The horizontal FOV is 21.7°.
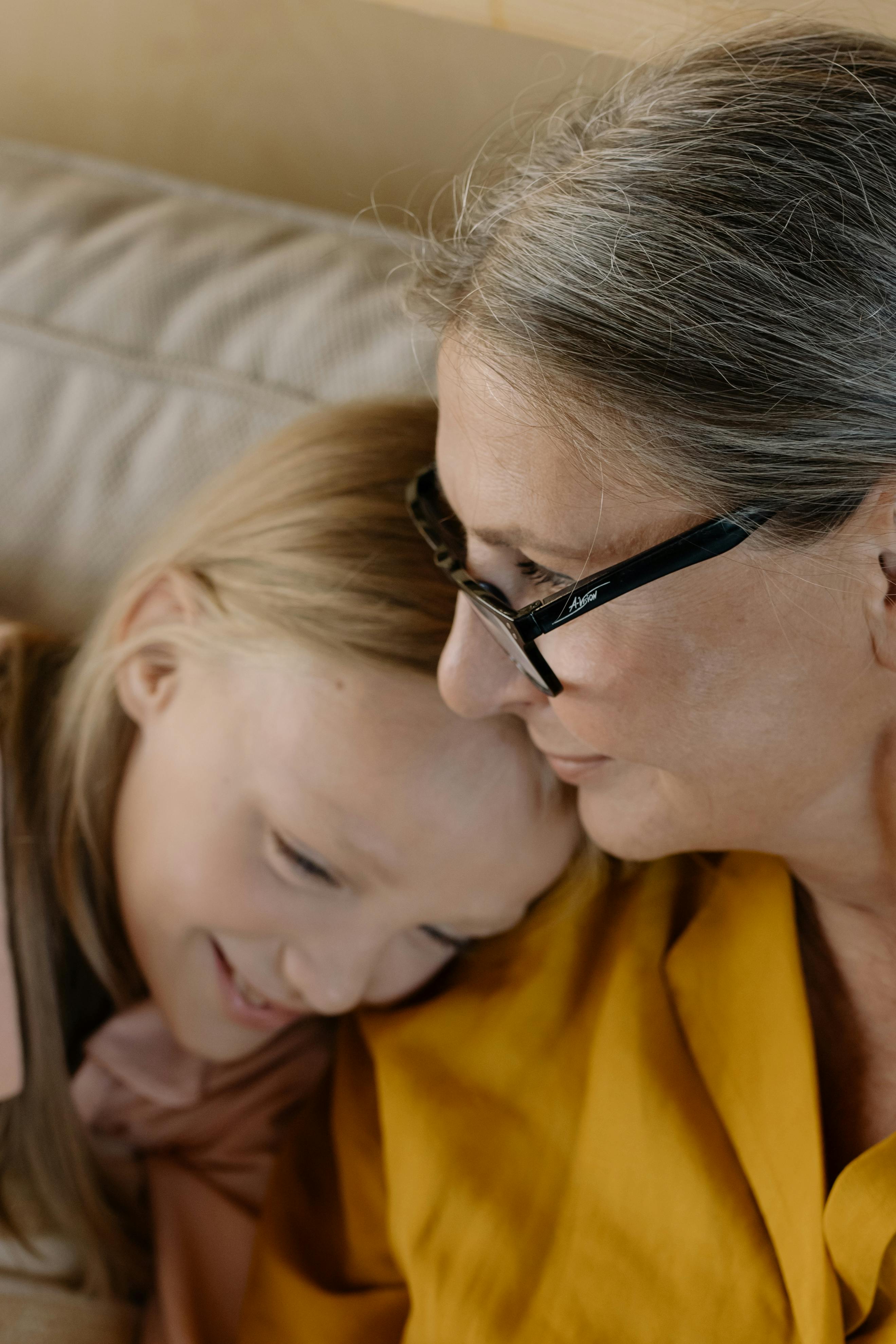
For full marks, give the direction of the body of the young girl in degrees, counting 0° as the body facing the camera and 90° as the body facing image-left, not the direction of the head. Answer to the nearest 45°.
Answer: approximately 315°
